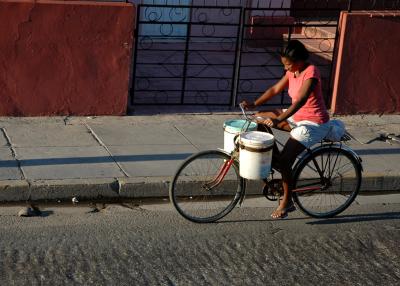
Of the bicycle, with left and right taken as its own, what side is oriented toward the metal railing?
right

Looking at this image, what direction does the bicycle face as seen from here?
to the viewer's left
